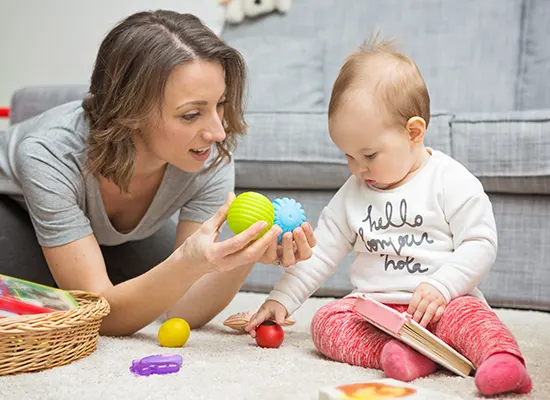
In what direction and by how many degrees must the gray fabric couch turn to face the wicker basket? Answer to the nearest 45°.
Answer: approximately 45° to its right

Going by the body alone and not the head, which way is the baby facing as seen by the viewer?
toward the camera

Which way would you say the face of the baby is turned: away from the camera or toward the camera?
toward the camera

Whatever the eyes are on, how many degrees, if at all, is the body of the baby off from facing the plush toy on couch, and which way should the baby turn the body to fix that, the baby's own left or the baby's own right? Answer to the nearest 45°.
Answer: approximately 180°

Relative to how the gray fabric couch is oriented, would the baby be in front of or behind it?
in front

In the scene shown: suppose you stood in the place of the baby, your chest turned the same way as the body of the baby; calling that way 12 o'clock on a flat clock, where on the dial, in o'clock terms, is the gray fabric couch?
The gray fabric couch is roughly at 6 o'clock from the baby.

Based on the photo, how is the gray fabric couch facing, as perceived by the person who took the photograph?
facing the viewer

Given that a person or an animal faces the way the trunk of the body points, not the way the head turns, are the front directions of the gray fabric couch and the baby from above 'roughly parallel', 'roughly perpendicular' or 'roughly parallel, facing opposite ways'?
roughly parallel

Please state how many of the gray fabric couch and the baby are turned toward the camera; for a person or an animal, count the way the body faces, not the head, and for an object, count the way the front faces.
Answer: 2

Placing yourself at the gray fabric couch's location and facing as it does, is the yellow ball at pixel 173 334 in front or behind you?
in front

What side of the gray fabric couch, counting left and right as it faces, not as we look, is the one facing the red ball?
front
